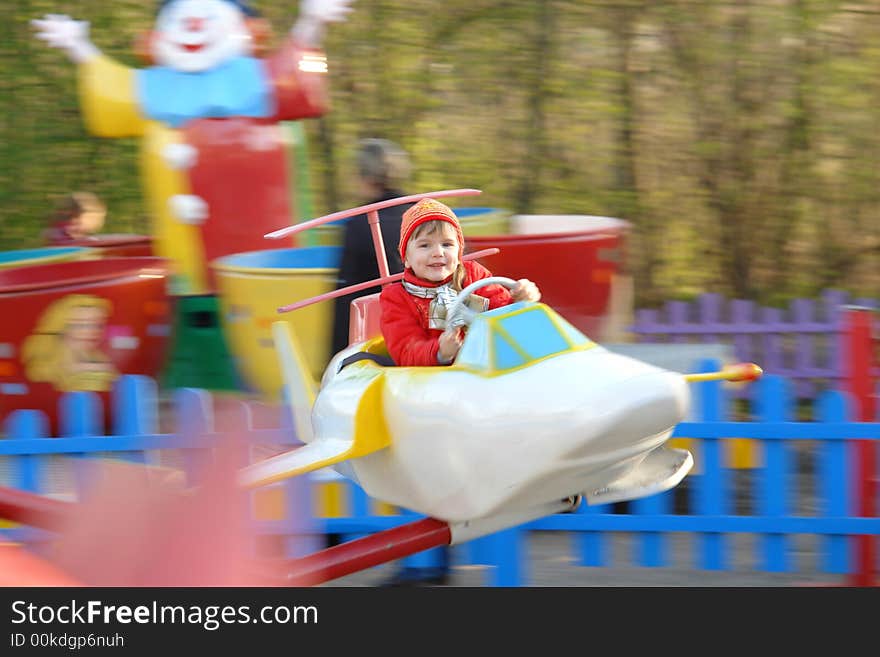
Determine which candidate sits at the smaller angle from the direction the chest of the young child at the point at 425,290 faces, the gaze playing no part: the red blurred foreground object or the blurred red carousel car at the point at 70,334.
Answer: the red blurred foreground object

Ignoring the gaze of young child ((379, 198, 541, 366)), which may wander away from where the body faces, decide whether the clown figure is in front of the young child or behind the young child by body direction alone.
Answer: behind

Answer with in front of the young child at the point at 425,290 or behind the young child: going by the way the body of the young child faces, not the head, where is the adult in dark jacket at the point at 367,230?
behind

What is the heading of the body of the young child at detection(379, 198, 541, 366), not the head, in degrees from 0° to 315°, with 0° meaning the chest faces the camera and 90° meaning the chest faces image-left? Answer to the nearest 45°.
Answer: approximately 315°

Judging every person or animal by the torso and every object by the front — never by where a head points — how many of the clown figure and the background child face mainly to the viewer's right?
1

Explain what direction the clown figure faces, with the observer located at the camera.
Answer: facing the viewer and to the left of the viewer
